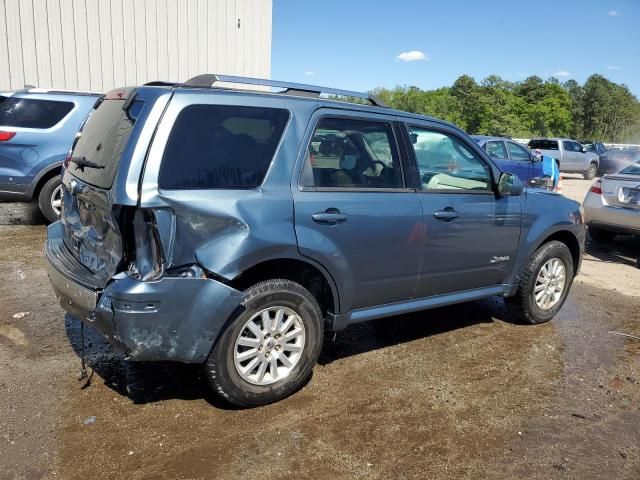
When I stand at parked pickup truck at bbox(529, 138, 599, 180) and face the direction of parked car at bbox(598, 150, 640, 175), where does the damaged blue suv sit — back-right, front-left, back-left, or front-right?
back-right

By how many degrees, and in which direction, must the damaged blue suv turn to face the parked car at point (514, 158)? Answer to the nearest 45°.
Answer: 0° — it already faces it

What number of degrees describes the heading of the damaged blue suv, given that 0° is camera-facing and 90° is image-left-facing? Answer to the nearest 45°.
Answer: approximately 225°

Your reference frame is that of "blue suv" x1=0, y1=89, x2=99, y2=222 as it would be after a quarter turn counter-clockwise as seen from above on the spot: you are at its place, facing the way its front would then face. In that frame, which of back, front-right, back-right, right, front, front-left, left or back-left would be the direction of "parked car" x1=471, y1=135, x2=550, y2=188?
back-right

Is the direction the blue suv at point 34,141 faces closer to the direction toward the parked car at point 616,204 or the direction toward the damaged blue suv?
the parked car

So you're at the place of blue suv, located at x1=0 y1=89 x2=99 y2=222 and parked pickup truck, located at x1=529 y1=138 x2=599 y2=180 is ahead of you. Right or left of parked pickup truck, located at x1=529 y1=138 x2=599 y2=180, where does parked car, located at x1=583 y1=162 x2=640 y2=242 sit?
right

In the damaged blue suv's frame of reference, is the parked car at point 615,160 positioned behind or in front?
in front

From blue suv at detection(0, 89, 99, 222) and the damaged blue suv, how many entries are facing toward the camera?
0

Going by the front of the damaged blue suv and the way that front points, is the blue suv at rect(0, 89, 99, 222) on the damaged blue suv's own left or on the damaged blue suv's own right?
on the damaged blue suv's own left

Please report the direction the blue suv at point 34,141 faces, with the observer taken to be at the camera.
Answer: facing away from the viewer and to the right of the viewer

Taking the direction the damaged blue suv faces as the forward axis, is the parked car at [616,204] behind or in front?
in front
